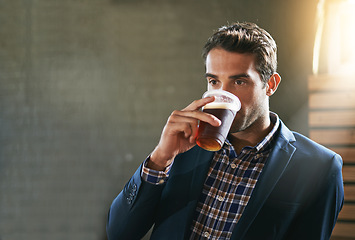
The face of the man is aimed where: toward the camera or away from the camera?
toward the camera

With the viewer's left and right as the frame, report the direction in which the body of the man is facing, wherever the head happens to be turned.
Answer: facing the viewer and to the left of the viewer
